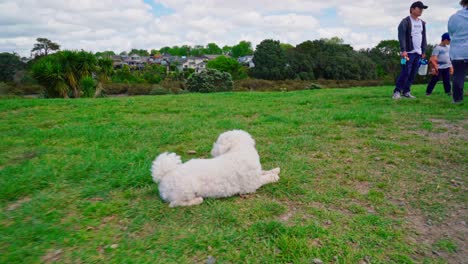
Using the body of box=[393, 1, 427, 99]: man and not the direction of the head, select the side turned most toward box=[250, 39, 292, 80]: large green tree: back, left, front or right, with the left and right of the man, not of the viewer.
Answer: back

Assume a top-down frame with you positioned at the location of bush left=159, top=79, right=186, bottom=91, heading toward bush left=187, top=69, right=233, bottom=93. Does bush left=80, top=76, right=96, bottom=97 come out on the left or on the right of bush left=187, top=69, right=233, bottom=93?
right

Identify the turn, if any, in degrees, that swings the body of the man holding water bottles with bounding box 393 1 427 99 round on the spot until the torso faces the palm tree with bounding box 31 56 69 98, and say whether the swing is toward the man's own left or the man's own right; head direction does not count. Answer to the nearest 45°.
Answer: approximately 135° to the man's own right

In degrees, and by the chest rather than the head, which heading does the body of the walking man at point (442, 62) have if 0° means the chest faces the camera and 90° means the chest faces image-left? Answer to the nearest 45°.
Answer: approximately 315°

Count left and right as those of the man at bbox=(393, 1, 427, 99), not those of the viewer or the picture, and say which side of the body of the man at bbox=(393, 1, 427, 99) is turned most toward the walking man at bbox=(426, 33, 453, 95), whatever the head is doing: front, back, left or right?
left

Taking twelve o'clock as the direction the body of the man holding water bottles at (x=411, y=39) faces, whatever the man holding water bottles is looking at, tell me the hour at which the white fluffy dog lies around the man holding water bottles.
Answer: The white fluffy dog is roughly at 2 o'clock from the man holding water bottles.

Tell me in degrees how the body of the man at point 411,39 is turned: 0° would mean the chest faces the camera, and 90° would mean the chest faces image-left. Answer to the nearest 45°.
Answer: approximately 315°

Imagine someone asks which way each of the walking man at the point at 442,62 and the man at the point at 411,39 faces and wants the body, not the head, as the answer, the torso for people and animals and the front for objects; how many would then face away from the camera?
0

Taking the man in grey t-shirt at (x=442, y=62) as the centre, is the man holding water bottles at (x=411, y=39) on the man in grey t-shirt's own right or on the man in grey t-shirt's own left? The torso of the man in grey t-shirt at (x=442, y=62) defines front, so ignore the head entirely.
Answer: on the man in grey t-shirt's own right

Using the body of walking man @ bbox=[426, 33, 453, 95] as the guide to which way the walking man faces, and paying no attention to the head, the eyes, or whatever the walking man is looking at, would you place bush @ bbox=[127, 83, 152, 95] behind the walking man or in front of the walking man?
behind

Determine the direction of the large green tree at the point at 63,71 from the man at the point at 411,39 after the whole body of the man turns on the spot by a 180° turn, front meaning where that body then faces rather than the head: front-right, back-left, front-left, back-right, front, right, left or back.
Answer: front-left

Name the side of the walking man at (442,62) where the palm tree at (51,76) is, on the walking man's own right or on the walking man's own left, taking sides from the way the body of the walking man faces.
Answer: on the walking man's own right
